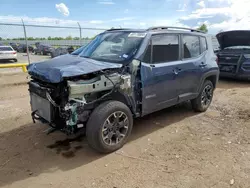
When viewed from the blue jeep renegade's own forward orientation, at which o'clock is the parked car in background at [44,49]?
The parked car in background is roughly at 4 o'clock from the blue jeep renegade.

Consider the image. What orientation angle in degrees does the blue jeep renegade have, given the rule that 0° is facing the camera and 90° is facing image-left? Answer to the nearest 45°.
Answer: approximately 45°

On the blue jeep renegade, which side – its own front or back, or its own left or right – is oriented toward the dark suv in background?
back

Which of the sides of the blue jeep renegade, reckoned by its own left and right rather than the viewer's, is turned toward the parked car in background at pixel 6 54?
right
